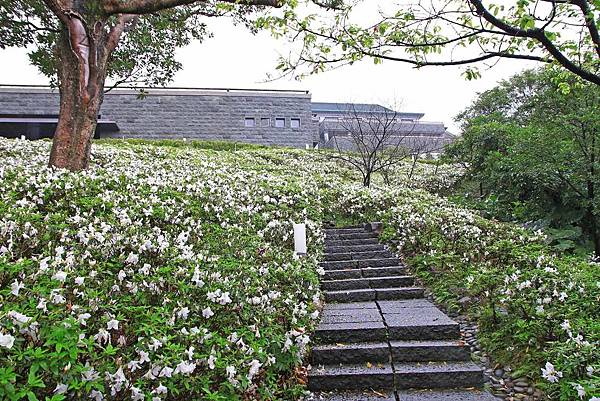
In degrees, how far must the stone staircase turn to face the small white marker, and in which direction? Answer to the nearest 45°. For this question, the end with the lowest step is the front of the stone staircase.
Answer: approximately 135° to its right

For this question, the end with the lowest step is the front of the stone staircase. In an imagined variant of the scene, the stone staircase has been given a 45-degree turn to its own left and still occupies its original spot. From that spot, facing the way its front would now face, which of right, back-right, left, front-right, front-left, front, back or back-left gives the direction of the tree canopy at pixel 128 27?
back

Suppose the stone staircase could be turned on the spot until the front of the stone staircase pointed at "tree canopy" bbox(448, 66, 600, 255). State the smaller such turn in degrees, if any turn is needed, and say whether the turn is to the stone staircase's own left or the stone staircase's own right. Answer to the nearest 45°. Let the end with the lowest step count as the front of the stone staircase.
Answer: approximately 135° to the stone staircase's own left

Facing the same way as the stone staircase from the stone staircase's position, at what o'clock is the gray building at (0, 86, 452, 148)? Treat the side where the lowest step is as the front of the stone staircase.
The gray building is roughly at 5 o'clock from the stone staircase.
